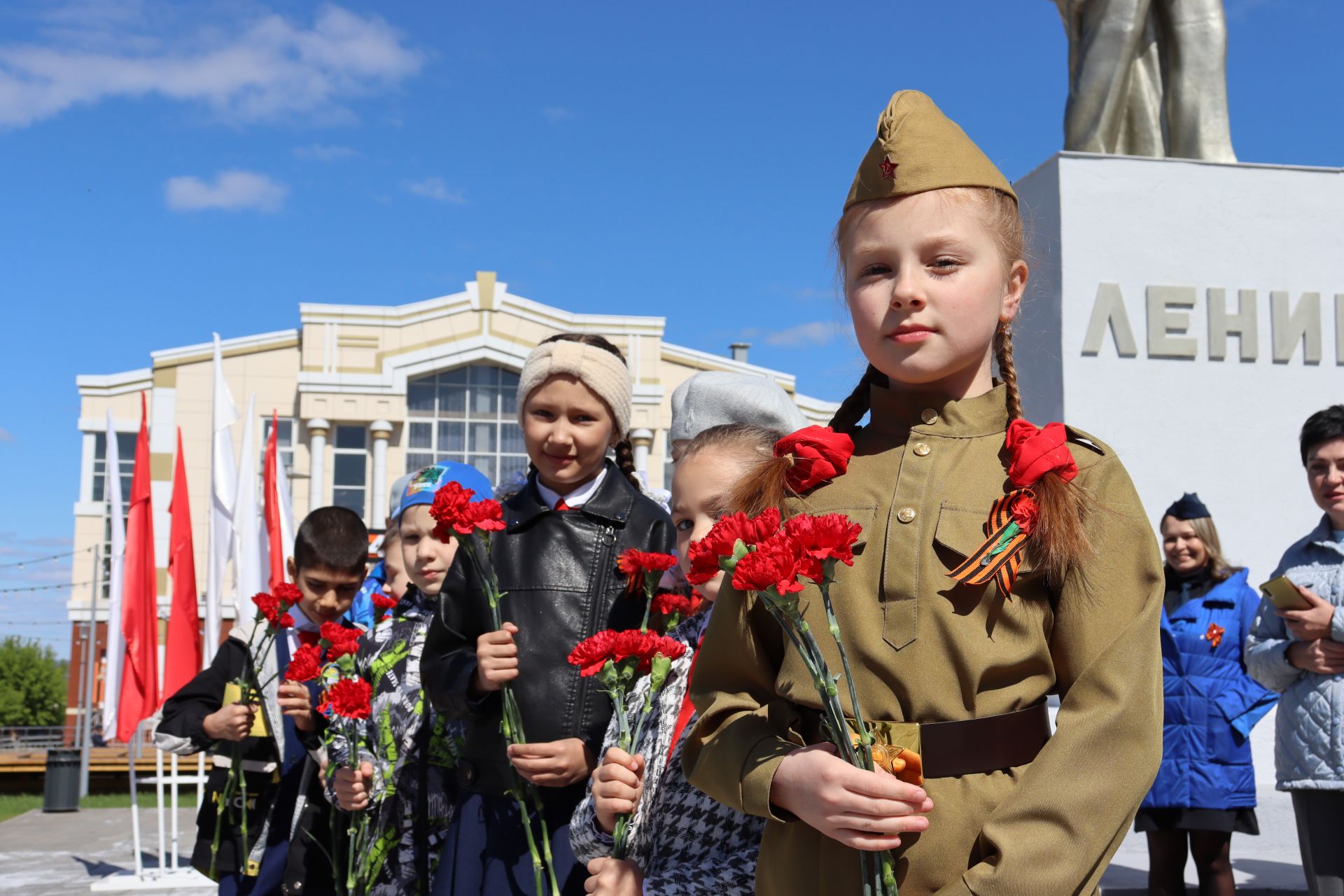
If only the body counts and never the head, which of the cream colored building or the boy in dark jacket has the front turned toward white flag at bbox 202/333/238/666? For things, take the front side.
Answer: the cream colored building

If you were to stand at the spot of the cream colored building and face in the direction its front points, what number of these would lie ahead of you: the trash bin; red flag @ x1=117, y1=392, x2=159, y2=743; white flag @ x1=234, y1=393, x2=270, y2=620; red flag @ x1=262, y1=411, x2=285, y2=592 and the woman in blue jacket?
5

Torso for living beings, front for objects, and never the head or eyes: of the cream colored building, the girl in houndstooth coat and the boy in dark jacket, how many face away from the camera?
0

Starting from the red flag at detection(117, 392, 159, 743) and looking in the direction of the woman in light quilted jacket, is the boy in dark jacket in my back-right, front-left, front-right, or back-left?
front-right

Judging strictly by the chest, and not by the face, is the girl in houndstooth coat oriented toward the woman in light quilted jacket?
no

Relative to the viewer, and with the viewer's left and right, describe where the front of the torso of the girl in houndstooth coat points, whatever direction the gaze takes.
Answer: facing the viewer and to the left of the viewer

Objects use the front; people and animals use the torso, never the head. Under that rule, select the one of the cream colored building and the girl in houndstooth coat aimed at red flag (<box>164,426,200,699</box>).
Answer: the cream colored building

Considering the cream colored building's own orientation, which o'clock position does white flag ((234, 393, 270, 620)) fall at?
The white flag is roughly at 12 o'clock from the cream colored building.

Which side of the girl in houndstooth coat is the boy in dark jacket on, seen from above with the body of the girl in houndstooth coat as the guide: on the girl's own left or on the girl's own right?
on the girl's own right

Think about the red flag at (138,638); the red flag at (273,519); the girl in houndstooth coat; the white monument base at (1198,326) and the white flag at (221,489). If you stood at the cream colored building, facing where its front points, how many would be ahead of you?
5

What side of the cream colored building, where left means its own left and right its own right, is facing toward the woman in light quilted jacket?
front

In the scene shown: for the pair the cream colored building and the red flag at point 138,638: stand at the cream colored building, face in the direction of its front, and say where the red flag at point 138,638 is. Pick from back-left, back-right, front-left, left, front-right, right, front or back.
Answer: front

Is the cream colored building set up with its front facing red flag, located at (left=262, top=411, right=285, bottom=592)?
yes

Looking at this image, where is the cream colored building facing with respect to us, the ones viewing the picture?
facing the viewer

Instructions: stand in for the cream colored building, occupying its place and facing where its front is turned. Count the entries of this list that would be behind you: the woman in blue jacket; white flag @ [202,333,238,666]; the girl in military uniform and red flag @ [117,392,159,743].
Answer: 0

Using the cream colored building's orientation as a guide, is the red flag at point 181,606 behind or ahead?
ahead

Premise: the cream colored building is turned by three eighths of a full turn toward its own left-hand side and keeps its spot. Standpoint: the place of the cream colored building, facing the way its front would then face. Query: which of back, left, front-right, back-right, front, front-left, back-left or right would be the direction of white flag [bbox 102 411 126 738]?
back-right

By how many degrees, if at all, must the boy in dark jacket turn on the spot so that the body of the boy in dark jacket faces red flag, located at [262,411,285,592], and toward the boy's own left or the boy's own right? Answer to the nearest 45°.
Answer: approximately 135° to the boy's own left

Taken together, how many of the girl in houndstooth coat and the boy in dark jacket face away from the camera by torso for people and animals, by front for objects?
0

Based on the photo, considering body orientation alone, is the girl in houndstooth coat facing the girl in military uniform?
no
